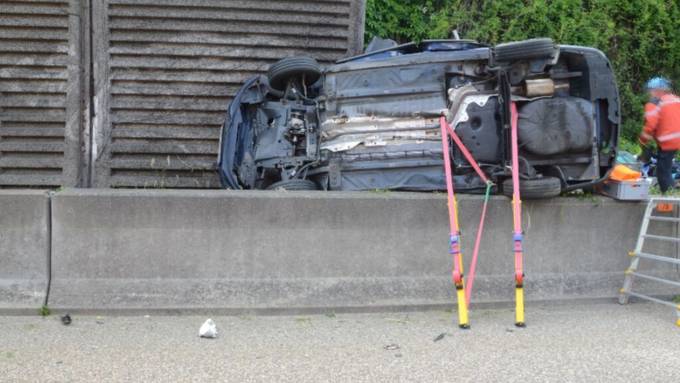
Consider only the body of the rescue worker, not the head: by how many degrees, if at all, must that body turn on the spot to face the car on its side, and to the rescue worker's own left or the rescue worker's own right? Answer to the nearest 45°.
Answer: approximately 45° to the rescue worker's own left

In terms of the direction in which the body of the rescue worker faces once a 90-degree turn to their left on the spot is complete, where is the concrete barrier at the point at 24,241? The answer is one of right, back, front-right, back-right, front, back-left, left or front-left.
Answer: front-right

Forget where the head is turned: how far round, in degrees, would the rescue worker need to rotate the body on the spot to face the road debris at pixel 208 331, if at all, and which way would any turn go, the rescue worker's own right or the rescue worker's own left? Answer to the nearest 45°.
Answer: approximately 45° to the rescue worker's own left

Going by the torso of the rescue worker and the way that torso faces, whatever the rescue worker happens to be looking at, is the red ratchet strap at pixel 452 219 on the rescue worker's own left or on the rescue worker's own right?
on the rescue worker's own left

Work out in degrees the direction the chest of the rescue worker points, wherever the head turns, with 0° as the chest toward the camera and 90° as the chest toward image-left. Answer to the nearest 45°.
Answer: approximately 90°

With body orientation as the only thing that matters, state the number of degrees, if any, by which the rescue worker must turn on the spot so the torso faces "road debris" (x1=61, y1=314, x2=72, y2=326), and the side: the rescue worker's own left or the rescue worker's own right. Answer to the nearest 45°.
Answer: approximately 45° to the rescue worker's own left

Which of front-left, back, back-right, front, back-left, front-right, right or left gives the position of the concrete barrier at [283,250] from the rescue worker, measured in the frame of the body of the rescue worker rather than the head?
front-left

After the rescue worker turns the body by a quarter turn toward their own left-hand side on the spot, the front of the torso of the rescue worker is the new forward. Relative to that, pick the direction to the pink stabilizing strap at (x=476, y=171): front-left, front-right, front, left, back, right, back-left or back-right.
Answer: front-right

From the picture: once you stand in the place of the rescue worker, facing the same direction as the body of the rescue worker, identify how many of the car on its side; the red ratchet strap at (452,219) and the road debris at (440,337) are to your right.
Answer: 0

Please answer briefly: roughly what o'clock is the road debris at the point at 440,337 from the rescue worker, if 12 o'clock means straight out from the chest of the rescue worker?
The road debris is roughly at 10 o'clock from the rescue worker.
